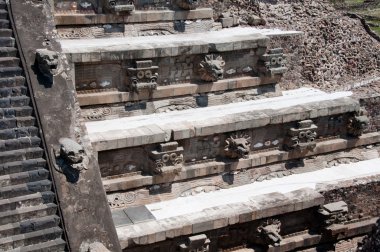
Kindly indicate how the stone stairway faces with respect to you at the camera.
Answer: facing the viewer and to the right of the viewer
